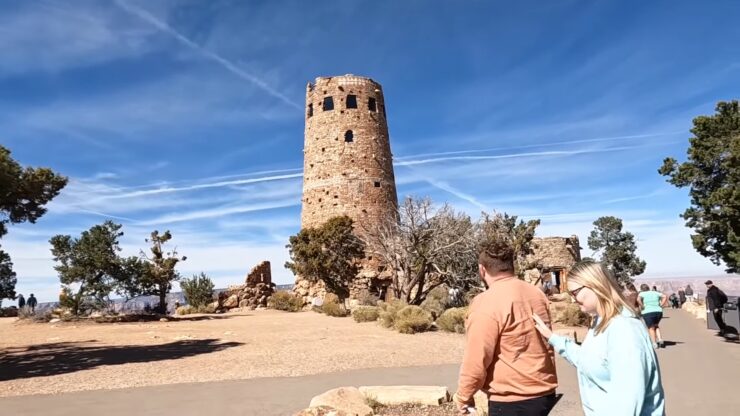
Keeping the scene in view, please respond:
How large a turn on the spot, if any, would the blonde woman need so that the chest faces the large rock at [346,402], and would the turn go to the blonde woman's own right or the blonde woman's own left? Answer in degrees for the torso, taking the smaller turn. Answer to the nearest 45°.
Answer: approximately 45° to the blonde woman's own right

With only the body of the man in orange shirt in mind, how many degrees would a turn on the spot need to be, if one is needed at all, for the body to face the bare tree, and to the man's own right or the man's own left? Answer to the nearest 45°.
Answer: approximately 45° to the man's own right

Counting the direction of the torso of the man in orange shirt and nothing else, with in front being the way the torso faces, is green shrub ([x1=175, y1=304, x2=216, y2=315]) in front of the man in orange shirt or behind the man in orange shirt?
in front

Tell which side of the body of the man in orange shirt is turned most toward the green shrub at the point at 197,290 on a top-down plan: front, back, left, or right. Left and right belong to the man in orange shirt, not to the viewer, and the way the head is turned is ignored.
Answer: front

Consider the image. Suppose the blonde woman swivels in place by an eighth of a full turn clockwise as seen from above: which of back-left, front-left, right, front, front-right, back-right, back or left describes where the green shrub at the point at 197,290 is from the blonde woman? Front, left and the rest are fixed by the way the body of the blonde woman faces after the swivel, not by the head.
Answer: front

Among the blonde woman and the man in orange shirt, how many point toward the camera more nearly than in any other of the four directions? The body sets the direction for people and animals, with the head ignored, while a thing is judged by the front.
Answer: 0

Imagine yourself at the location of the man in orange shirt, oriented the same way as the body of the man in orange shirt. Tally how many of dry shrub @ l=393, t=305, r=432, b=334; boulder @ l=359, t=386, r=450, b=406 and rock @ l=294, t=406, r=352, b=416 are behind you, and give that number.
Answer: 0

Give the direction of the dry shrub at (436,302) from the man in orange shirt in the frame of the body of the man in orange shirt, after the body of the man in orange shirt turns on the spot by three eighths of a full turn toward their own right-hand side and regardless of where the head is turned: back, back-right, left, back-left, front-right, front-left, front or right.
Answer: left

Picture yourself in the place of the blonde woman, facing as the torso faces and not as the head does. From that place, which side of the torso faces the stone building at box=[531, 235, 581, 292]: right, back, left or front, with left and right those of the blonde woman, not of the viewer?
right

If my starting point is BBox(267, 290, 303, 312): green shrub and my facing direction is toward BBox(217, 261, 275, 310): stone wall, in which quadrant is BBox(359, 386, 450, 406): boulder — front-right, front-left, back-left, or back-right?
back-left

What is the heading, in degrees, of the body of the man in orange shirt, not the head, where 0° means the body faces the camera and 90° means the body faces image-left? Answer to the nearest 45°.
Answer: approximately 135°

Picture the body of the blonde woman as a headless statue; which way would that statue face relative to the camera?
to the viewer's left

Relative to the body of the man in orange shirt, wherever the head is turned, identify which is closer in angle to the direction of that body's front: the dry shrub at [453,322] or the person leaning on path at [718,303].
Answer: the dry shrub

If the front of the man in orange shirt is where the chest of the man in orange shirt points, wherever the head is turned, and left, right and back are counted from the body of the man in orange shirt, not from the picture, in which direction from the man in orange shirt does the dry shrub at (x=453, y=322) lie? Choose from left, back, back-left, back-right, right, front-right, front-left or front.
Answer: front-right

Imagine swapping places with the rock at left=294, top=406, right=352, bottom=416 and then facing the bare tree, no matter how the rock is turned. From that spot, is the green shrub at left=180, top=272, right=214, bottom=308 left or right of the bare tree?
left

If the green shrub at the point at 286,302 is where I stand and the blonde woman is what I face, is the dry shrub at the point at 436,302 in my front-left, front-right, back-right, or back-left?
front-left

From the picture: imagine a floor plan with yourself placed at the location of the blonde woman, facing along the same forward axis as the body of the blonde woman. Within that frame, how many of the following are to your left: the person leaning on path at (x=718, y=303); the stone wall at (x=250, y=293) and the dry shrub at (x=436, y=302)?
0

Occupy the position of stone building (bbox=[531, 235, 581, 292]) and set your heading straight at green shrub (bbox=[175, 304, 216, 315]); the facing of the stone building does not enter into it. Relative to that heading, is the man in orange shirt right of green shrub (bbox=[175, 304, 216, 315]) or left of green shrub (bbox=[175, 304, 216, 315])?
left

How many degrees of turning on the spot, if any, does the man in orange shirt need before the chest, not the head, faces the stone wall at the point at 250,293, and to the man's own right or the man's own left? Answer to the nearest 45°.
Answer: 0° — they already face it
